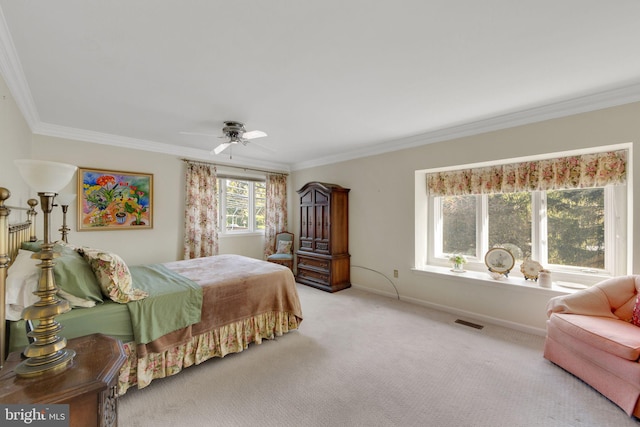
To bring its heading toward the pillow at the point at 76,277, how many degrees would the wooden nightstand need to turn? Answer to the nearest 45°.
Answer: approximately 90° to its left

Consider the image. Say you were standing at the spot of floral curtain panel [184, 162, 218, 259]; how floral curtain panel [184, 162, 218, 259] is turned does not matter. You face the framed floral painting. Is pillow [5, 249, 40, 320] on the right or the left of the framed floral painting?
left

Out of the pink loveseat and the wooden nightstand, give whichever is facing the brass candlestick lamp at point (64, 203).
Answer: the pink loveseat

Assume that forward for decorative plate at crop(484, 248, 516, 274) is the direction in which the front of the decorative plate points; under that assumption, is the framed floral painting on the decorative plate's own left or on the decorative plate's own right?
on the decorative plate's own right

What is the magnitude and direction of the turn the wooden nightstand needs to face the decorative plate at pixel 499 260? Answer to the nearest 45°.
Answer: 0° — it already faces it

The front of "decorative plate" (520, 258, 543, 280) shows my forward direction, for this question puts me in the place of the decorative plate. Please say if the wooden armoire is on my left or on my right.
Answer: on my right

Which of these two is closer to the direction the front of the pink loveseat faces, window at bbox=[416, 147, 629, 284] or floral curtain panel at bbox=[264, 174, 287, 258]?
the floral curtain panel

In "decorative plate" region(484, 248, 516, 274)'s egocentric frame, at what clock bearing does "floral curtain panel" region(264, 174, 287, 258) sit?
The floral curtain panel is roughly at 3 o'clock from the decorative plate.

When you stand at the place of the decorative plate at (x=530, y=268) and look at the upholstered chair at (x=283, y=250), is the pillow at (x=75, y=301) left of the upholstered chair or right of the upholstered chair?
left

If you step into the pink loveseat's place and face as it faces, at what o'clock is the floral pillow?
The floral pillow is roughly at 12 o'clock from the pink loveseat.

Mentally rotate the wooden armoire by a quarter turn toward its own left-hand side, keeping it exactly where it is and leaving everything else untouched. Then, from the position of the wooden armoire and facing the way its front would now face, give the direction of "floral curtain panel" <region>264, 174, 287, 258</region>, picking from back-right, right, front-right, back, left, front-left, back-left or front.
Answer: back

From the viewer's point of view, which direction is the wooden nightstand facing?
to the viewer's right
